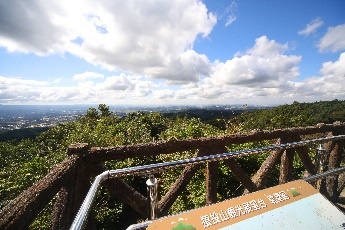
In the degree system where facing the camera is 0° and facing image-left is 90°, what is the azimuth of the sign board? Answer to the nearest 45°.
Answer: approximately 315°
